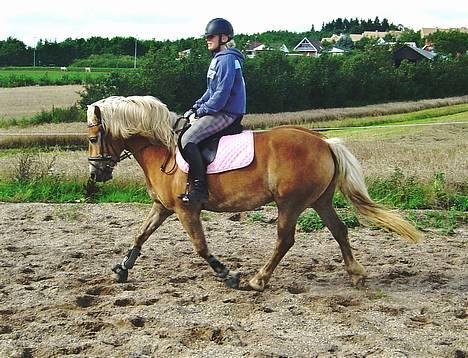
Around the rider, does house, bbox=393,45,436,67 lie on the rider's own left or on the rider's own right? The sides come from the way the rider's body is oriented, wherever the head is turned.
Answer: on the rider's own right

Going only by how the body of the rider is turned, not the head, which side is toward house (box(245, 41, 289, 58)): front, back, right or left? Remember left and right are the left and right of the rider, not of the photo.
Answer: right

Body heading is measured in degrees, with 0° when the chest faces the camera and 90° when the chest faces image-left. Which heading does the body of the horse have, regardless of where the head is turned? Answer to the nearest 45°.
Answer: approximately 90°

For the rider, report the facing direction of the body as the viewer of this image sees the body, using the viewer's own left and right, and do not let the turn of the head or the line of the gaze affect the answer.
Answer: facing to the left of the viewer

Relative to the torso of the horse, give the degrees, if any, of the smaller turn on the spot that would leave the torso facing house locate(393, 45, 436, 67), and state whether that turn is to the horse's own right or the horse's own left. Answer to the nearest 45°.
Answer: approximately 90° to the horse's own right

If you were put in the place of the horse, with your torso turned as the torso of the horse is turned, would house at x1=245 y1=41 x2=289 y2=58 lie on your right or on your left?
on your right

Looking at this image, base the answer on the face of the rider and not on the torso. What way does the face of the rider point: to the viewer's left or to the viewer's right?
to the viewer's left
